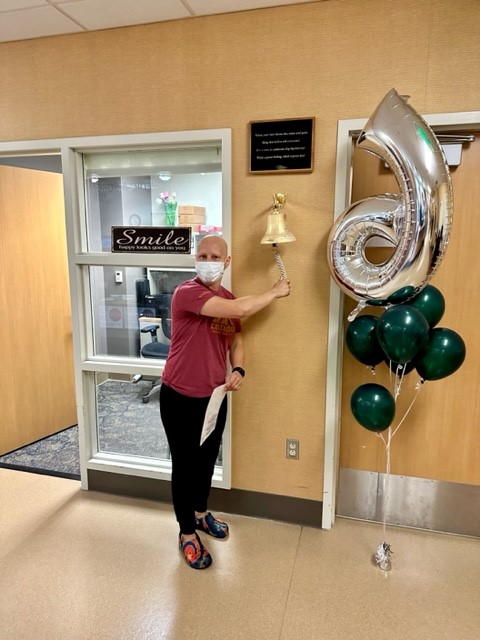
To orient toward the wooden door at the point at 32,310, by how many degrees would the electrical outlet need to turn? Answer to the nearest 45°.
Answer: approximately 90° to its right

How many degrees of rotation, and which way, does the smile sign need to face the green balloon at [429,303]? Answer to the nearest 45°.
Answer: approximately 45° to its left

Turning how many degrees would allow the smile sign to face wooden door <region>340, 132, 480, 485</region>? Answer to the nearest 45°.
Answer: approximately 90° to its left

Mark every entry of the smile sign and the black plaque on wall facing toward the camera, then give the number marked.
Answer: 2

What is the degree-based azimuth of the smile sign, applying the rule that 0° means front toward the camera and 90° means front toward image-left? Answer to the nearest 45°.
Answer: approximately 0°

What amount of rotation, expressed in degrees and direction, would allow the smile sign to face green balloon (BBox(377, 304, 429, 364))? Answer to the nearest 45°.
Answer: approximately 45° to its left

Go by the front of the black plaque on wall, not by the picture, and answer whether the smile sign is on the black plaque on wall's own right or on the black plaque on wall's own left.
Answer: on the black plaque on wall's own right

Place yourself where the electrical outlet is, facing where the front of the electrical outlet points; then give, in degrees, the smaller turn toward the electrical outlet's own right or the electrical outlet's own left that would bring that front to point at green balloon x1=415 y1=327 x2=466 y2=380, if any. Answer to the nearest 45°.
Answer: approximately 45° to the electrical outlet's own left
